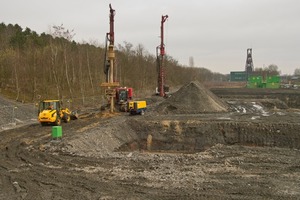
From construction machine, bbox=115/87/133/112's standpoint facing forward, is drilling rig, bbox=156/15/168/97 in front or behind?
behind

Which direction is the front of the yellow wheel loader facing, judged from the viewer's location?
facing away from the viewer and to the right of the viewer

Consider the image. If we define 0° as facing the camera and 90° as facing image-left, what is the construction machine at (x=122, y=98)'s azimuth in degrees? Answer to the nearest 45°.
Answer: approximately 45°

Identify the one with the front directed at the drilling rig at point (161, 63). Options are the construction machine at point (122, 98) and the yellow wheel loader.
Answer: the yellow wheel loader

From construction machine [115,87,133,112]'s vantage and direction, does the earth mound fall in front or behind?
behind

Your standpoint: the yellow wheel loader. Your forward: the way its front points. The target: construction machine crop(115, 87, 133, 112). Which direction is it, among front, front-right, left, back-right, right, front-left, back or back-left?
front

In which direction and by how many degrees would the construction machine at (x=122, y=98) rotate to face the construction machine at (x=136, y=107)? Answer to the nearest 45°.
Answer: approximately 90° to its left

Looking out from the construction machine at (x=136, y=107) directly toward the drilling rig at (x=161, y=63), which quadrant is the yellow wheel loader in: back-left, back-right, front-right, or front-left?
back-left

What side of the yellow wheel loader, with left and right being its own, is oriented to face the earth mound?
front

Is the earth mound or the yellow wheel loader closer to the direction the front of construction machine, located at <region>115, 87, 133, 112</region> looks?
the yellow wheel loader

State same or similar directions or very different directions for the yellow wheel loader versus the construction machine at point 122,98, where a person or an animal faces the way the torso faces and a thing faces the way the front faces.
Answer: very different directions

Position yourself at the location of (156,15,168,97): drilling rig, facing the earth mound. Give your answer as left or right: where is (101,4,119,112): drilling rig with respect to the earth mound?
right
